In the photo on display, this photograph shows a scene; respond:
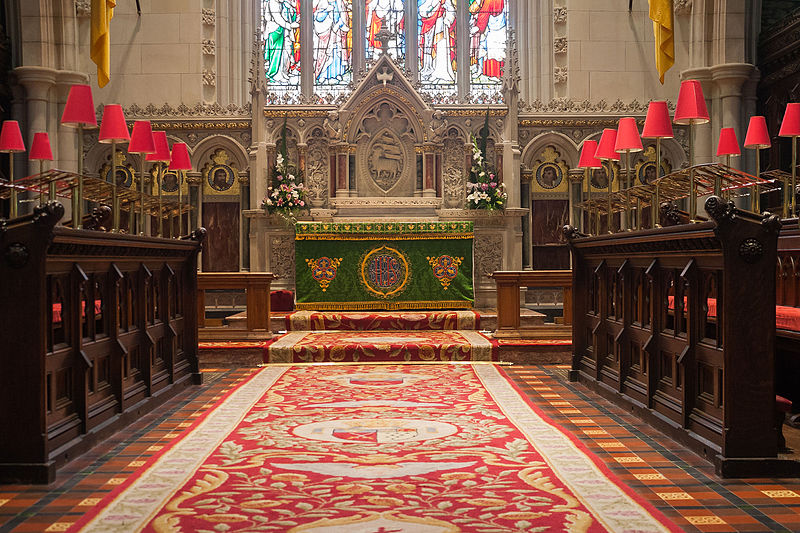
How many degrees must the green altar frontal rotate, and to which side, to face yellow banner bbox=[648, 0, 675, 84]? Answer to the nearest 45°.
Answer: approximately 90° to its left

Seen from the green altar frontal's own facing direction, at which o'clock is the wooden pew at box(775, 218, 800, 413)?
The wooden pew is roughly at 11 o'clock from the green altar frontal.

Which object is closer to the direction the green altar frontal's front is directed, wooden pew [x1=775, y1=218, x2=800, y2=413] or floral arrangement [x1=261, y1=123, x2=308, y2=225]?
the wooden pew

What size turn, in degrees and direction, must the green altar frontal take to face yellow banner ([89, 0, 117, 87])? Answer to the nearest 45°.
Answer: approximately 90° to its right

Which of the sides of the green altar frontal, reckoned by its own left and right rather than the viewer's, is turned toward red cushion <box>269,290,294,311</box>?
right

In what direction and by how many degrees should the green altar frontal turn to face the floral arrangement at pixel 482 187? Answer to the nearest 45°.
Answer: approximately 135° to its left

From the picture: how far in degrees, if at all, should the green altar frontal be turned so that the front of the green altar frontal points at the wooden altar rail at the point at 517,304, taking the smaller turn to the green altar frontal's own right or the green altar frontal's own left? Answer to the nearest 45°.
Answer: approximately 45° to the green altar frontal's own left

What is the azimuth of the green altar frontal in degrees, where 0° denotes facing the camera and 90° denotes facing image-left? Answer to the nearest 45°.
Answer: approximately 0°

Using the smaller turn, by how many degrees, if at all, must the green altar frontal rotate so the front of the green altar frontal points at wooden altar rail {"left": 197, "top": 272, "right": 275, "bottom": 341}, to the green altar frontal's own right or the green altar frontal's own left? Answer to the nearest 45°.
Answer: approximately 45° to the green altar frontal's own right

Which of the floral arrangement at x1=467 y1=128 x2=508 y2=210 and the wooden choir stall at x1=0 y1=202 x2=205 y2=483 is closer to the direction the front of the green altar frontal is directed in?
the wooden choir stall

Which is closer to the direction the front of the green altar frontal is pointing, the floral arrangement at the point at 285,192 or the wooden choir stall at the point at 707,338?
the wooden choir stall
